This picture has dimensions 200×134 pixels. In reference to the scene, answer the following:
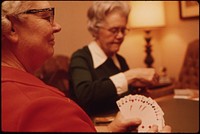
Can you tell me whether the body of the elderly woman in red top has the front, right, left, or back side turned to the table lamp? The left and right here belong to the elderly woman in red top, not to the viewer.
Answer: left

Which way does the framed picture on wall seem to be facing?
toward the camera

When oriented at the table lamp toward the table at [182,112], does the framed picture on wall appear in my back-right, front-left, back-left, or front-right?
back-left

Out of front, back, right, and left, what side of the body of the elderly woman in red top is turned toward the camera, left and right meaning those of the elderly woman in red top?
right

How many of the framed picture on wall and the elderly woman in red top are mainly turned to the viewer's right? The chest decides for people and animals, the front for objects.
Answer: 1

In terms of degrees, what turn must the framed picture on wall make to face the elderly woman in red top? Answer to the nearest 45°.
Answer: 0° — it already faces them

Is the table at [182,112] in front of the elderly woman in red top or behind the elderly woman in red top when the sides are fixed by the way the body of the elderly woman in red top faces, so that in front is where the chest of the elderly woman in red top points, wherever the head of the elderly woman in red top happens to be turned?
in front

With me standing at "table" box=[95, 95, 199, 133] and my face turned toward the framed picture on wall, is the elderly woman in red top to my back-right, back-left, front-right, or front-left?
back-left

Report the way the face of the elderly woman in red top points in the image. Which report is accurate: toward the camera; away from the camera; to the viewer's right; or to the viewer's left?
to the viewer's right

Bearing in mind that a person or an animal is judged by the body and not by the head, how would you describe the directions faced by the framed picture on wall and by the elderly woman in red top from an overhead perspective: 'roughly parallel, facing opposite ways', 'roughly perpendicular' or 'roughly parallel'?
roughly perpendicular

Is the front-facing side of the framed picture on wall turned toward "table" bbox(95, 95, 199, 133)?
yes

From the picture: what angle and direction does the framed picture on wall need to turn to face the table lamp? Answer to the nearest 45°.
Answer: approximately 45° to its right
